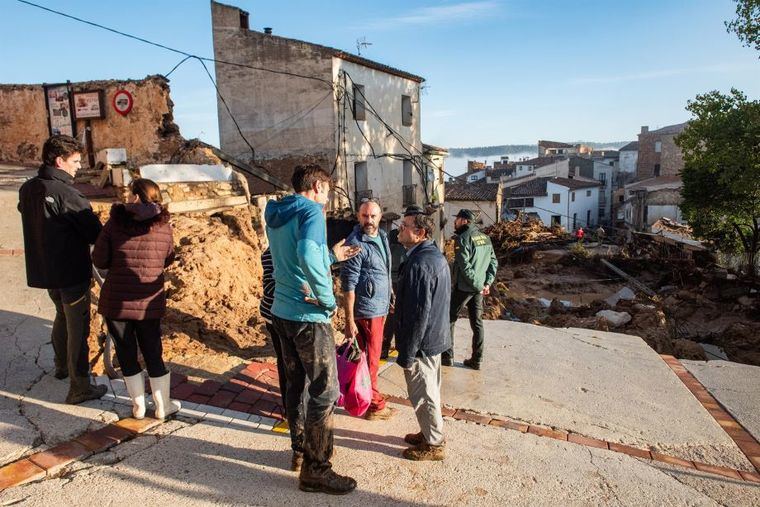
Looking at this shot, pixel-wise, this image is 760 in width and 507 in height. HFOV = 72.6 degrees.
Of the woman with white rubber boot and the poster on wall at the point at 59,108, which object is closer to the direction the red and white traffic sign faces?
the woman with white rubber boot

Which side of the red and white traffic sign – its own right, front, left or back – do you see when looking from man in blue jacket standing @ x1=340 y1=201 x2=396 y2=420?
front

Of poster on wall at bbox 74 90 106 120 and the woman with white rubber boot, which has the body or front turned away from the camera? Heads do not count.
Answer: the woman with white rubber boot

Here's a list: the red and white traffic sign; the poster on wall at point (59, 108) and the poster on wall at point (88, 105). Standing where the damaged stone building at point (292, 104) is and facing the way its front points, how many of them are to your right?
3

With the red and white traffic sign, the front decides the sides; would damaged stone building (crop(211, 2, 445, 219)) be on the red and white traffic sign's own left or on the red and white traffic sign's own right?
on the red and white traffic sign's own left

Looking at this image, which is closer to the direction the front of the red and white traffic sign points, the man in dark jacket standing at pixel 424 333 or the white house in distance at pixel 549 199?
the man in dark jacket standing

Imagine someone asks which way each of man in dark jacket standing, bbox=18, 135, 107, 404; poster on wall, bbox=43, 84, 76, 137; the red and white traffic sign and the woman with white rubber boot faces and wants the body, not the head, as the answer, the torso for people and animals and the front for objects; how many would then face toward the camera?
2

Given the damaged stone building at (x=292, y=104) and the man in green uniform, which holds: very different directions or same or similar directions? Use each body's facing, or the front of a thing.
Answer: very different directions

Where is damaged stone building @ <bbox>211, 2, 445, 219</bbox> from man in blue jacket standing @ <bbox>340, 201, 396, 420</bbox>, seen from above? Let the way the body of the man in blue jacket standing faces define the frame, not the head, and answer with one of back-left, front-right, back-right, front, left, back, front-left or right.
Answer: back-left

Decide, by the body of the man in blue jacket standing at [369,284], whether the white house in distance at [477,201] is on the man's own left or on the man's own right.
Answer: on the man's own left

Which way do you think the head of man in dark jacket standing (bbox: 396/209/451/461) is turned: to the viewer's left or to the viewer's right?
to the viewer's left
